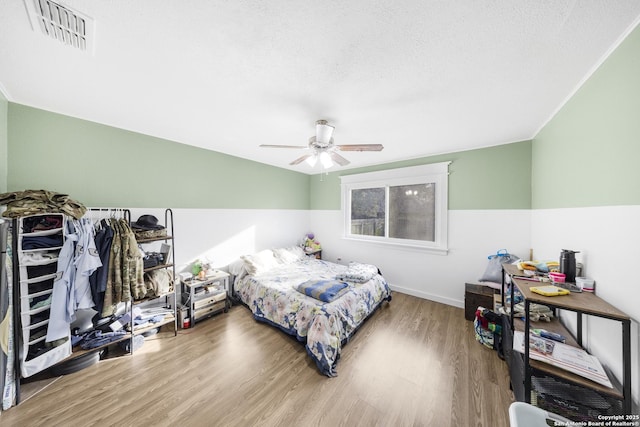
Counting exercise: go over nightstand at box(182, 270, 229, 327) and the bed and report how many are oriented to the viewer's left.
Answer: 0

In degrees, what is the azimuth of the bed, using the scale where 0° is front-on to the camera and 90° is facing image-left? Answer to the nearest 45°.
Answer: approximately 315°

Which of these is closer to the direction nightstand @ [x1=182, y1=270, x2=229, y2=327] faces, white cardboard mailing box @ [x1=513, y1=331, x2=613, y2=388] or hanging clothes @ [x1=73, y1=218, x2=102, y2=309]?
the white cardboard mailing box

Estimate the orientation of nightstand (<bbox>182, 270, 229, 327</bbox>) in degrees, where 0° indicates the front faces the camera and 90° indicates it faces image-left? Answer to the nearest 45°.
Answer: approximately 315°

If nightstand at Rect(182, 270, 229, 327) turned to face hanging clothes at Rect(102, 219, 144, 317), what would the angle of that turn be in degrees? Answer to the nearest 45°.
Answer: approximately 90° to its right

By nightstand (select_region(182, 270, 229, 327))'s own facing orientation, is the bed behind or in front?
in front

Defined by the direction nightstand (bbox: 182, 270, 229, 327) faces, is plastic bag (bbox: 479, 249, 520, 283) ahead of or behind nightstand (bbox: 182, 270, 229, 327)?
ahead

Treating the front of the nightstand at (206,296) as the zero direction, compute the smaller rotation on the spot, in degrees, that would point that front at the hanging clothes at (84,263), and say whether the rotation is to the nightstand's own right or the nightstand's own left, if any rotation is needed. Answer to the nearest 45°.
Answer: approximately 90° to the nightstand's own right
